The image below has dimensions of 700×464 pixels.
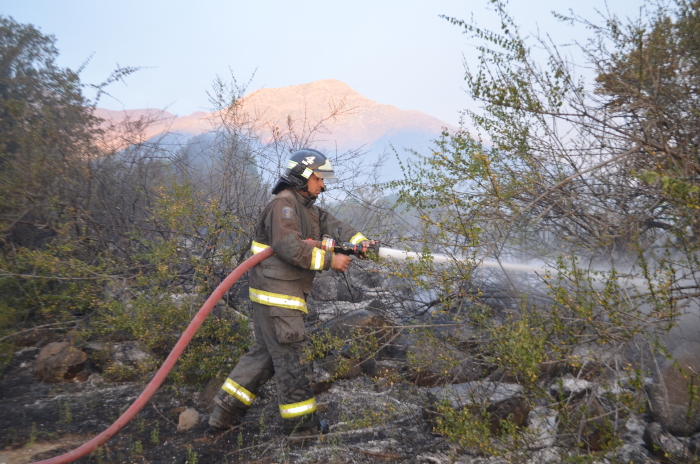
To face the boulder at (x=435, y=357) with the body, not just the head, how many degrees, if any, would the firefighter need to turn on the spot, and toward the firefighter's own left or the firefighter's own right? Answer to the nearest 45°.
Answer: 0° — they already face it

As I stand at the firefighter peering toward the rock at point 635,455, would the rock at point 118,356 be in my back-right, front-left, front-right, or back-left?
back-left

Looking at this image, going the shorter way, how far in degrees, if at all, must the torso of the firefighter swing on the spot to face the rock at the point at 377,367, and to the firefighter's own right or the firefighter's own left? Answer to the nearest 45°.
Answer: approximately 45° to the firefighter's own left

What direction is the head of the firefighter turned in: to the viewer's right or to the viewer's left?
to the viewer's right

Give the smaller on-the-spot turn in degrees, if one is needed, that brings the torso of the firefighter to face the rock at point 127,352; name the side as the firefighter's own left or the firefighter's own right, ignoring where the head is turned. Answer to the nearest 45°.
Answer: approximately 135° to the firefighter's own left

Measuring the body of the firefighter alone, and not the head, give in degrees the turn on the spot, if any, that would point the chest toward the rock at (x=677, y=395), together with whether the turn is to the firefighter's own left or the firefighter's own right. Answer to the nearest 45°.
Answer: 0° — they already face it

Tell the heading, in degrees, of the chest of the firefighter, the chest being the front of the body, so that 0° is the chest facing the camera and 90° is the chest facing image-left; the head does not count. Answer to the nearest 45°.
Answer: approximately 270°

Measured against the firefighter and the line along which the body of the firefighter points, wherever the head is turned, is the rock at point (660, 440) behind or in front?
in front

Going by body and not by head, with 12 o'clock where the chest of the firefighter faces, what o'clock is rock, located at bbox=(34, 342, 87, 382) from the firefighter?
The rock is roughly at 7 o'clock from the firefighter.
